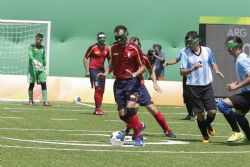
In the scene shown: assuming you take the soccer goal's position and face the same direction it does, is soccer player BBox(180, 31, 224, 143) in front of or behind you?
in front

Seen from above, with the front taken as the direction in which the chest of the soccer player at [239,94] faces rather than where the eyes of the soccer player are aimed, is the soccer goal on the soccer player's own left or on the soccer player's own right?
on the soccer player's own right

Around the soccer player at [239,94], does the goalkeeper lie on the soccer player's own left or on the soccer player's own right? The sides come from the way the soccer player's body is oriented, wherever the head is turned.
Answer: on the soccer player's own right

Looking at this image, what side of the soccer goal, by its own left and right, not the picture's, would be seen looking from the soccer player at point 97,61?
front

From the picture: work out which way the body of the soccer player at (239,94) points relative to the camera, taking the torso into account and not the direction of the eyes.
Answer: to the viewer's left

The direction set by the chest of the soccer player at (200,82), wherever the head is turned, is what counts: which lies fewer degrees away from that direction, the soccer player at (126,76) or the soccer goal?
the soccer player

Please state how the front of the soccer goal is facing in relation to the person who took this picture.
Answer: facing the viewer

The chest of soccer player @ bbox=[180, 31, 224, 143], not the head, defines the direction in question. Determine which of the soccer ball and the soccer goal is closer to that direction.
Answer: the soccer ball

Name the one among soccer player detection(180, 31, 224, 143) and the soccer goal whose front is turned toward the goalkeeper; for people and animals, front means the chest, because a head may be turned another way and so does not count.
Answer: the soccer goal
